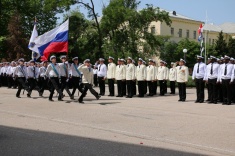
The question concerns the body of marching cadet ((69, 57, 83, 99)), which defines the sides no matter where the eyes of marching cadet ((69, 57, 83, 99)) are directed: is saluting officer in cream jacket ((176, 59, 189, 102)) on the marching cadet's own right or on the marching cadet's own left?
on the marching cadet's own left

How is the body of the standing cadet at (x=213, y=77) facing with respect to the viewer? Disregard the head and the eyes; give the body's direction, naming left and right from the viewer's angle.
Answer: facing the viewer

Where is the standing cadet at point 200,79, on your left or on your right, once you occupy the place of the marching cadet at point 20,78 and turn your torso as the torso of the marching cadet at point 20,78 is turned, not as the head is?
on your left

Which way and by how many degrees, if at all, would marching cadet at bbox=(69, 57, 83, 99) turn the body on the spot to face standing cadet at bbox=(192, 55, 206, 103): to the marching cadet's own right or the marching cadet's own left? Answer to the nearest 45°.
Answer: approximately 135° to the marching cadet's own left

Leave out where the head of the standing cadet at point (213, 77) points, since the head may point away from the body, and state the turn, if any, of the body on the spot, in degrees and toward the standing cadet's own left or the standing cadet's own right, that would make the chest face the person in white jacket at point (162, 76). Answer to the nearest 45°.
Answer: approximately 135° to the standing cadet's own right

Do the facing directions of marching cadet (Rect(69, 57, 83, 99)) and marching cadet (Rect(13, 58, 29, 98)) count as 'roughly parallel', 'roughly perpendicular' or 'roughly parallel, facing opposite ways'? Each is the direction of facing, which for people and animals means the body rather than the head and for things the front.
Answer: roughly parallel

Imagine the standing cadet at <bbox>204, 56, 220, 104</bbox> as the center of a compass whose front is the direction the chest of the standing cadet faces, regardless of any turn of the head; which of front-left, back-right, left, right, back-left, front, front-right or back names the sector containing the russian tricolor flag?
right

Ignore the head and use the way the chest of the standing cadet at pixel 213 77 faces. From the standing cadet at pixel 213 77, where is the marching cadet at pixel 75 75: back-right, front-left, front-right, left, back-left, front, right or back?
right
